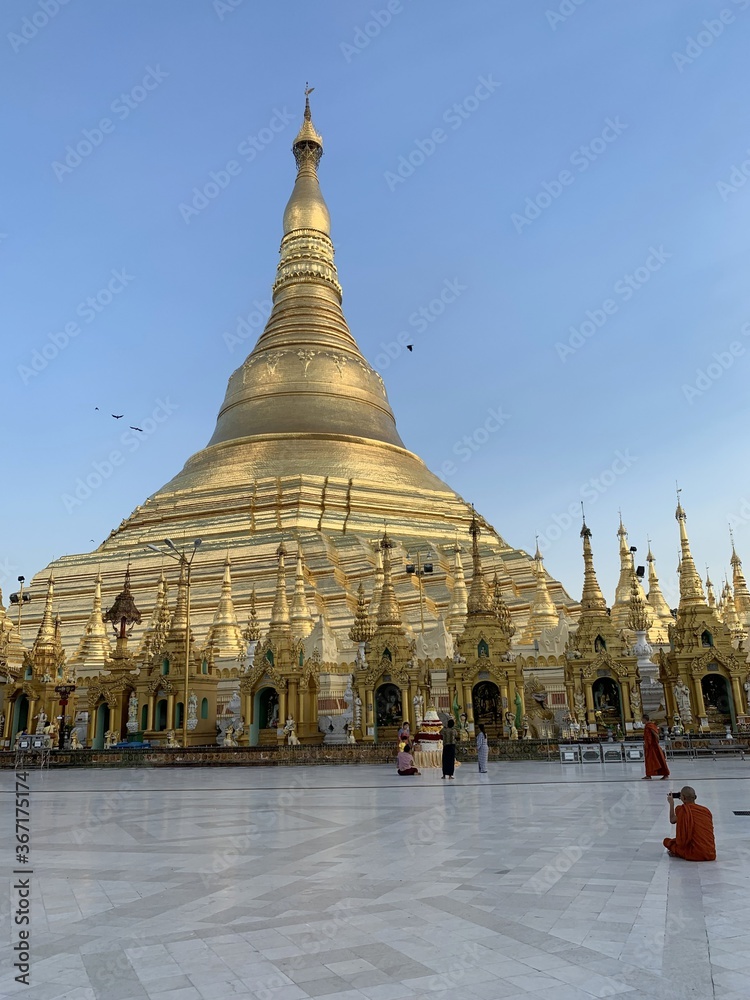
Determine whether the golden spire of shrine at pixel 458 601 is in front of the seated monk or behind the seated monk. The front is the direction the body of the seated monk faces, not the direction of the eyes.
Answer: in front

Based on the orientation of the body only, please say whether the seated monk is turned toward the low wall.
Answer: yes

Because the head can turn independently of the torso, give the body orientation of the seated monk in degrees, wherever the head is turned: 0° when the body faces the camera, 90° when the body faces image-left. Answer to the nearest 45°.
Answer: approximately 135°

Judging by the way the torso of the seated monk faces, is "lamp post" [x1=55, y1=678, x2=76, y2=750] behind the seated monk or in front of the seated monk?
in front

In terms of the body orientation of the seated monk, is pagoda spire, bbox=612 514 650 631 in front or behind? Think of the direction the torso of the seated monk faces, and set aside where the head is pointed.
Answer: in front

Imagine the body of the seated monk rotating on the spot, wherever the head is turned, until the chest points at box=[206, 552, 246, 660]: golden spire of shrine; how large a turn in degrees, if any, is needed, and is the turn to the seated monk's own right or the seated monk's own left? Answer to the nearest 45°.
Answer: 0° — they already face it

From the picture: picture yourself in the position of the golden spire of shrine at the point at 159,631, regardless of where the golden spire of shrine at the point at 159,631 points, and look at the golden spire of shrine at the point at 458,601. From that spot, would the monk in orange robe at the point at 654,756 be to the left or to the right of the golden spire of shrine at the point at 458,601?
right

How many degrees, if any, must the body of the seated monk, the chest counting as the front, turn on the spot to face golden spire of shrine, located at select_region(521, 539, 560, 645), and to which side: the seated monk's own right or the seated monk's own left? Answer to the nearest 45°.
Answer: approximately 45° to the seated monk's own right
